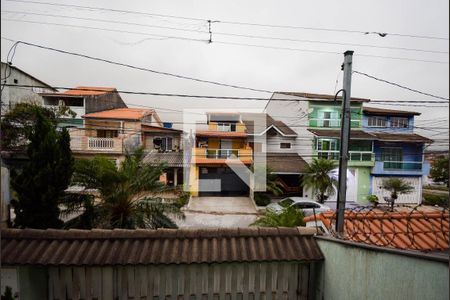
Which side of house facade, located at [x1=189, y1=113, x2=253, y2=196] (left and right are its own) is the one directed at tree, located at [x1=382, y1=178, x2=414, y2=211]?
left

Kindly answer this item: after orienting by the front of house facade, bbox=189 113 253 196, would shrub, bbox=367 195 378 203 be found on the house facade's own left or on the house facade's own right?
on the house facade's own left

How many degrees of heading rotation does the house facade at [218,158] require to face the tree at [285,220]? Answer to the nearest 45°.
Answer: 0° — it already faces it

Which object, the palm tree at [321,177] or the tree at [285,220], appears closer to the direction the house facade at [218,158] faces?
the tree

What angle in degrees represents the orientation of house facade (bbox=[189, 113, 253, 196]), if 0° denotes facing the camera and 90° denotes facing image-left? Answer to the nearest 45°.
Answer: approximately 0°
